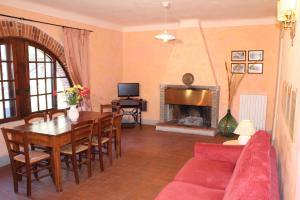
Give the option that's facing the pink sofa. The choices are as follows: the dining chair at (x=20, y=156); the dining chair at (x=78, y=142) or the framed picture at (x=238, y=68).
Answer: the framed picture

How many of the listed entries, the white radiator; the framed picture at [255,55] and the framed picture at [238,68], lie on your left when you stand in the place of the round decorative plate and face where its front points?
3

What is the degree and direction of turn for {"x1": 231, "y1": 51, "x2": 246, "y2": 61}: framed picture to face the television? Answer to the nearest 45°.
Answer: approximately 90° to its right

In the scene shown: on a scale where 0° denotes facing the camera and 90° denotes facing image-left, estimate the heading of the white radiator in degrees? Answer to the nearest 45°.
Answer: approximately 0°

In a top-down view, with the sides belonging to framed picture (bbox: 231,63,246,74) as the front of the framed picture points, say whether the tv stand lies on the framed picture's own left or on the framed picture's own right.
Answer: on the framed picture's own right

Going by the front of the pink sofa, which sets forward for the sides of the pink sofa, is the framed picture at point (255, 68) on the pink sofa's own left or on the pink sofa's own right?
on the pink sofa's own right

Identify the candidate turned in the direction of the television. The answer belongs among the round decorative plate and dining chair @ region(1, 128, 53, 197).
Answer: the dining chair

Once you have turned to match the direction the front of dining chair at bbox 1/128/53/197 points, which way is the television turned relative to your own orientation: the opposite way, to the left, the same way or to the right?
the opposite way

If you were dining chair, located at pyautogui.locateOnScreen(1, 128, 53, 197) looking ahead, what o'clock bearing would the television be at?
The television is roughly at 12 o'clock from the dining chair.

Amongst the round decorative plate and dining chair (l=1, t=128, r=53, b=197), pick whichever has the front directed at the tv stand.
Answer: the dining chair
